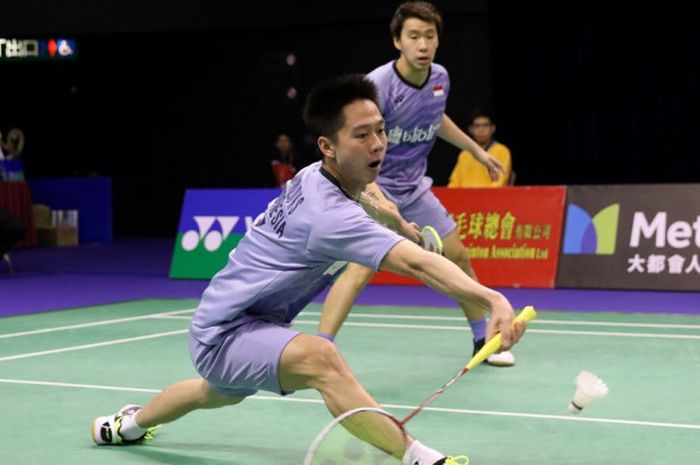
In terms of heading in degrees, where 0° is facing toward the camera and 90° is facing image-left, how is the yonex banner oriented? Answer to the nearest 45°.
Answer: approximately 0°

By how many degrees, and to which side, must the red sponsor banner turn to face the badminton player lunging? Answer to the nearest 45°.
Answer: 0° — it already faces them

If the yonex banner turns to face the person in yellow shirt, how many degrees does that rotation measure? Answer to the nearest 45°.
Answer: approximately 90° to its left

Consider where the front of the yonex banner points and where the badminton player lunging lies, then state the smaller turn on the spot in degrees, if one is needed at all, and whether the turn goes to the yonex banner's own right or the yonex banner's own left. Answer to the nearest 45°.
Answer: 0° — it already faces them

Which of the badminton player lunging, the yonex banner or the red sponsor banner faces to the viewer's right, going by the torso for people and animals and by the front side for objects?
the badminton player lunging

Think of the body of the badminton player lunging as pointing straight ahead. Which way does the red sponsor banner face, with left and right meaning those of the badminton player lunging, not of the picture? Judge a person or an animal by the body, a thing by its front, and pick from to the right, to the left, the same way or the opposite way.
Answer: to the right

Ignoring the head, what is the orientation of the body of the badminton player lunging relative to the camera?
to the viewer's right

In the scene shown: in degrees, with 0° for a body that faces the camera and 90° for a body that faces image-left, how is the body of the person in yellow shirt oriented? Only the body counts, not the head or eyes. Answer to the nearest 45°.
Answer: approximately 0°

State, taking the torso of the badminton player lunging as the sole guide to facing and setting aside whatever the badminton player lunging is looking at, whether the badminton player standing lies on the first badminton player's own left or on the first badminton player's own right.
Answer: on the first badminton player's own left
